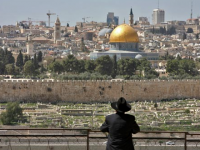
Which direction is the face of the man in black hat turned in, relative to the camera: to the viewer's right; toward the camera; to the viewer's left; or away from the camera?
away from the camera

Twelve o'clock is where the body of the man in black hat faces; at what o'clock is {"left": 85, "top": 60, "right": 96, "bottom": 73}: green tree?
The green tree is roughly at 12 o'clock from the man in black hat.

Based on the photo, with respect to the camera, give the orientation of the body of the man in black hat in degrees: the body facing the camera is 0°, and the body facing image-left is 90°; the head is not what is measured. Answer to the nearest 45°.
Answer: approximately 180°

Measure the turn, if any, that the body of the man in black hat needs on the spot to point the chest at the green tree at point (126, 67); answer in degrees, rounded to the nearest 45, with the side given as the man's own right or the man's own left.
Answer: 0° — they already face it

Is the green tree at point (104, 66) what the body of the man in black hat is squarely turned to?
yes

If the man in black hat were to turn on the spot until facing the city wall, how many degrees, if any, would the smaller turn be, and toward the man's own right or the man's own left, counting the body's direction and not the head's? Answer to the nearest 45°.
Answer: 0° — they already face it
